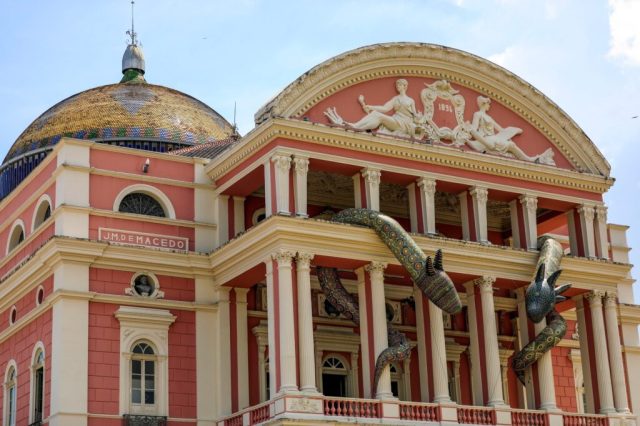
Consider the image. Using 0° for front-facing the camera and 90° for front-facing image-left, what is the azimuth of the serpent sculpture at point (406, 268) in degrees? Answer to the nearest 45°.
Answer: approximately 315°

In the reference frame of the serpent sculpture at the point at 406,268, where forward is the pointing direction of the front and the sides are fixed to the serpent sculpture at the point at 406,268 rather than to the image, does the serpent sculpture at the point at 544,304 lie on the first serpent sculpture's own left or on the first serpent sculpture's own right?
on the first serpent sculpture's own left

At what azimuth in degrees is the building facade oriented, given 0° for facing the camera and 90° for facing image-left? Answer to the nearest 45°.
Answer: approximately 315°
